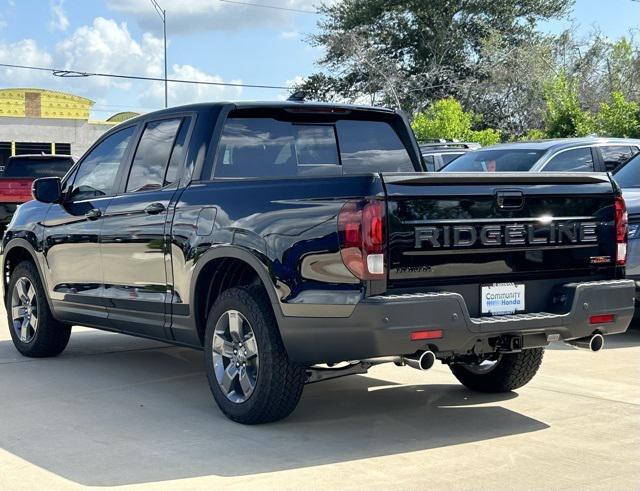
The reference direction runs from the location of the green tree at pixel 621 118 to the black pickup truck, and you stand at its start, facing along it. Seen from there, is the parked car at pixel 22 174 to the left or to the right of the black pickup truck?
right

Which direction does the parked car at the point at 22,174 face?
away from the camera

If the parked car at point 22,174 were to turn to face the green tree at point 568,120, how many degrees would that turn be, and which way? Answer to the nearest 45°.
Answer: approximately 90° to its right

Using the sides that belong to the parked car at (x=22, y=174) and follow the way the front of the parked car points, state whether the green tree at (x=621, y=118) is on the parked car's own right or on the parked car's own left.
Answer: on the parked car's own right

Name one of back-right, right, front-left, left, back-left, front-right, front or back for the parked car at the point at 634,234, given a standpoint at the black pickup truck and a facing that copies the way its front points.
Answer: right

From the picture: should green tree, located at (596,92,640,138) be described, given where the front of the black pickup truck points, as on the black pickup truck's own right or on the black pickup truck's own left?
on the black pickup truck's own right

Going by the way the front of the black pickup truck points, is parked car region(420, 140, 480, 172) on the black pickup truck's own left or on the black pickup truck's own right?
on the black pickup truck's own right

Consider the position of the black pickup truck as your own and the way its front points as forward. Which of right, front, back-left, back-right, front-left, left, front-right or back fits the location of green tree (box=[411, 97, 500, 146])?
front-right

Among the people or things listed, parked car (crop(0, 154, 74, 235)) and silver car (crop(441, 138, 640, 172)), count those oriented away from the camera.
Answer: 1

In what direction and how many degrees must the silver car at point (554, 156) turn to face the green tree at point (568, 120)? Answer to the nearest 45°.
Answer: approximately 135° to its right

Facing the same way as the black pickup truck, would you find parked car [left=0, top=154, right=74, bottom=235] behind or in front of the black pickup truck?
in front

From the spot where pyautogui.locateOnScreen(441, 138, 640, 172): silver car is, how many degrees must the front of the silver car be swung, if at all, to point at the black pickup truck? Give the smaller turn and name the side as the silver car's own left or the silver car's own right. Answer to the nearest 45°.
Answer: approximately 45° to the silver car's own left

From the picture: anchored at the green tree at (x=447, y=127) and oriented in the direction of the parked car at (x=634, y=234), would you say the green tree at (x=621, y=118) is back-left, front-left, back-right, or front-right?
front-left
